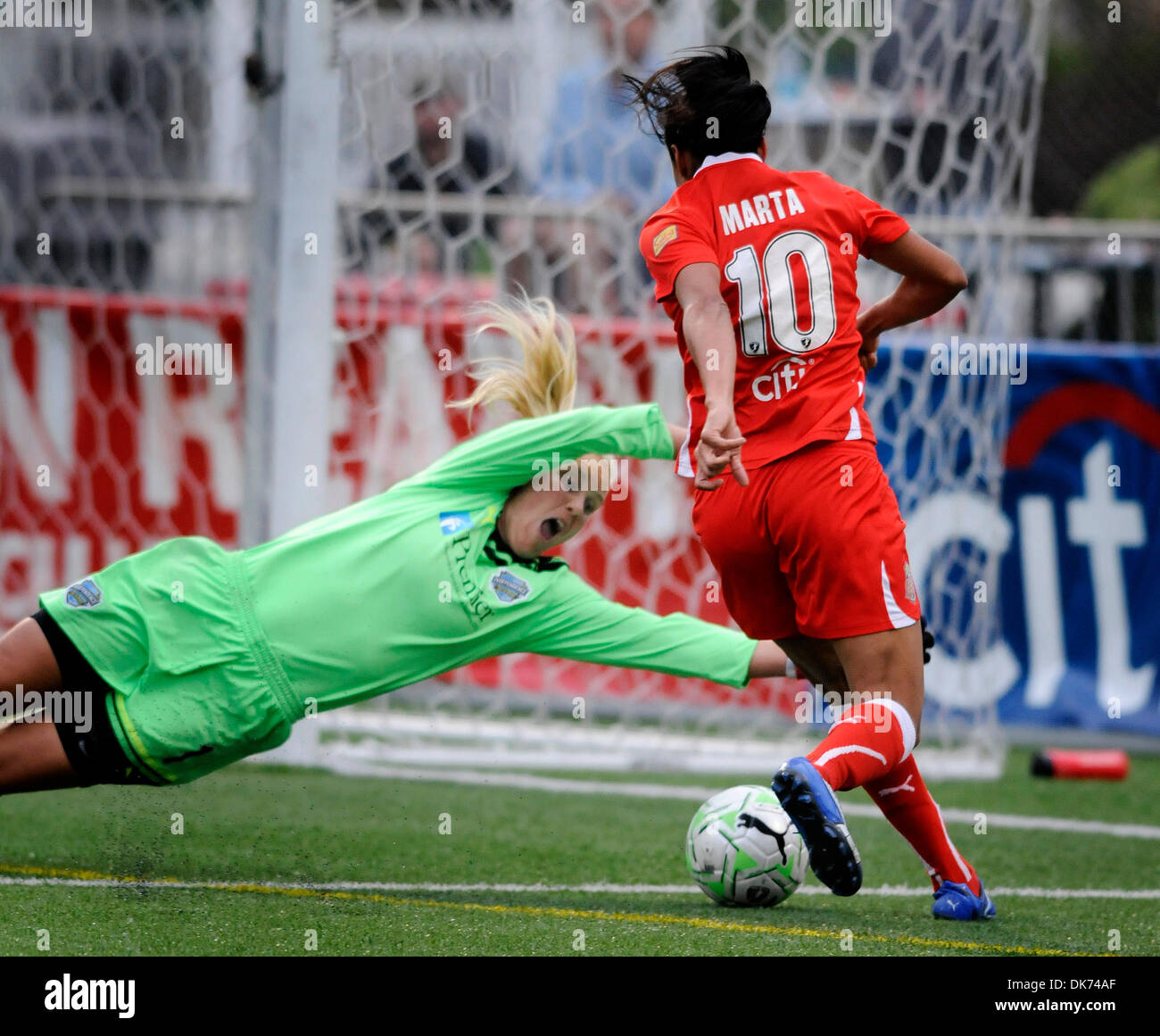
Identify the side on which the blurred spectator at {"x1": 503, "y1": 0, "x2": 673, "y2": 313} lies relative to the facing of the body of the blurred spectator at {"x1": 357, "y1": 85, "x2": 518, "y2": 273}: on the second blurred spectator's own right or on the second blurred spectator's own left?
on the second blurred spectator's own left

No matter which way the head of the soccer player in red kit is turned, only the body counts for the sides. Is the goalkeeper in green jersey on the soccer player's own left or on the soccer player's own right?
on the soccer player's own left

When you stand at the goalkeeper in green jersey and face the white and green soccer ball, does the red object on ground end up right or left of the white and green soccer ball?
left

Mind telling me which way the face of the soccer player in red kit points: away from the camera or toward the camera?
away from the camera

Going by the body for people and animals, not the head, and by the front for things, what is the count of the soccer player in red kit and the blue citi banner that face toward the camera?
1

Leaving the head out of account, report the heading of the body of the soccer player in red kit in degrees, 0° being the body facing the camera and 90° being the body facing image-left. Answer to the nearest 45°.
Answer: approximately 180°

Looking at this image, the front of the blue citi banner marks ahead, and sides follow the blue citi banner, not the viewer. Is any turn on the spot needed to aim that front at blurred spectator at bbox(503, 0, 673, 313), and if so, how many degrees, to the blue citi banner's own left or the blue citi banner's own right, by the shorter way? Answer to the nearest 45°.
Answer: approximately 90° to the blue citi banner's own right

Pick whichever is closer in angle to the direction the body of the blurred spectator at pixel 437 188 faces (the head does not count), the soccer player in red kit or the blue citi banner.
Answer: the soccer player in red kit

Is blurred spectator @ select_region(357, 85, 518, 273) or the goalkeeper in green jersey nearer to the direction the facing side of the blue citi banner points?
the goalkeeper in green jersey

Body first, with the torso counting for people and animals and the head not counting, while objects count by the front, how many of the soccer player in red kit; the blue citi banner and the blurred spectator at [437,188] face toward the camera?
2
